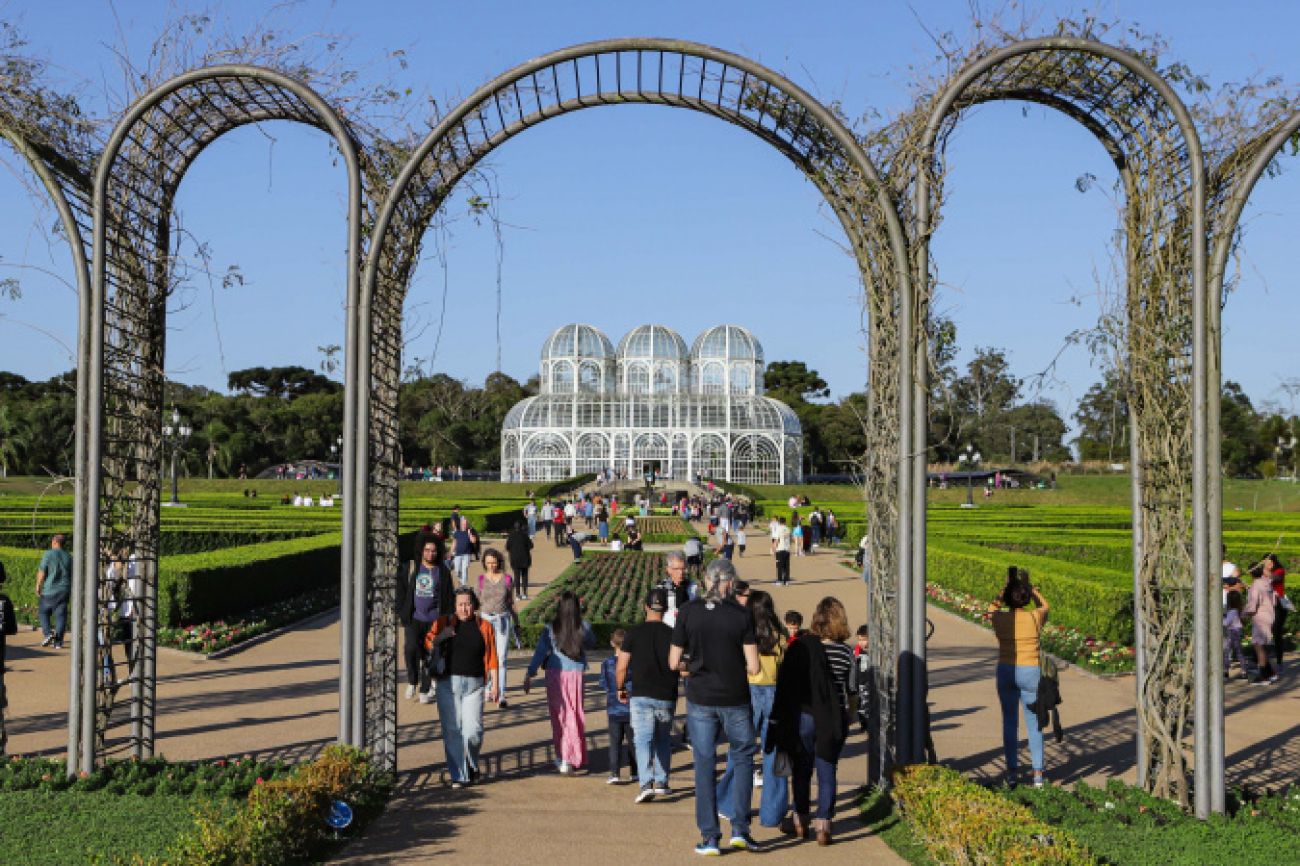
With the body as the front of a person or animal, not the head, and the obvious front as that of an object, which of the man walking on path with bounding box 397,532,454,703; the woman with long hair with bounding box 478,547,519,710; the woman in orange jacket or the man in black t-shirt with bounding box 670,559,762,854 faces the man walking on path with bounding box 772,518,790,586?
the man in black t-shirt

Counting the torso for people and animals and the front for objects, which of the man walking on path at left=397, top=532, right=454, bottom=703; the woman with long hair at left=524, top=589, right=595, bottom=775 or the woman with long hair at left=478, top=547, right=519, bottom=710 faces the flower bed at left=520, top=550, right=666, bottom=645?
the woman with long hair at left=524, top=589, right=595, bottom=775

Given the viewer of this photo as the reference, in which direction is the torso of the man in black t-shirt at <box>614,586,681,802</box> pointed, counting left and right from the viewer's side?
facing away from the viewer

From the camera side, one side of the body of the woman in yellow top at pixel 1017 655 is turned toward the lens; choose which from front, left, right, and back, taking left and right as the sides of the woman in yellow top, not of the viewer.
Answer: back

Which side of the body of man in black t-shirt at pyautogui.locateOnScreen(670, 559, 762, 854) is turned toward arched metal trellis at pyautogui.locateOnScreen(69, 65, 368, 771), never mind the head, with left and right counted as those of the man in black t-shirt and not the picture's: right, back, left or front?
left

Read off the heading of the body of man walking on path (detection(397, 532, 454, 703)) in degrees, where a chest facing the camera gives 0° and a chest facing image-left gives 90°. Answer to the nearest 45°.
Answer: approximately 0°

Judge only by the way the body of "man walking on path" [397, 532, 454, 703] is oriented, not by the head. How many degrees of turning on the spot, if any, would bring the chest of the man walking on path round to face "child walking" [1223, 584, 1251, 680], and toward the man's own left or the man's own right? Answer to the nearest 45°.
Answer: approximately 90° to the man's own left

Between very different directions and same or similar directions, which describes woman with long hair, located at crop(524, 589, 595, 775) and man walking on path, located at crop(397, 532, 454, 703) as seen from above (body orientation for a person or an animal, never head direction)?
very different directions

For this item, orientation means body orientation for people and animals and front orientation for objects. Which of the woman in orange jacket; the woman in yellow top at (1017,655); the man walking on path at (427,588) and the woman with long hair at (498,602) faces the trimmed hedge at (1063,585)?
the woman in yellow top

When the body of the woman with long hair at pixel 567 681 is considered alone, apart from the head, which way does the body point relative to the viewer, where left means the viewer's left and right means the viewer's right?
facing away from the viewer
